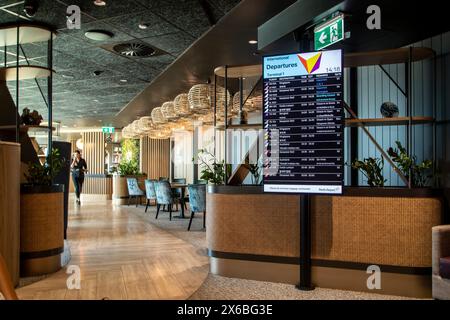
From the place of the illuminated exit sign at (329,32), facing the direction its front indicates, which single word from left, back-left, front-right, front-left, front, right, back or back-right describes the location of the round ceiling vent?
right

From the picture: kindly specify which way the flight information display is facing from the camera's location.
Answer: facing the viewer

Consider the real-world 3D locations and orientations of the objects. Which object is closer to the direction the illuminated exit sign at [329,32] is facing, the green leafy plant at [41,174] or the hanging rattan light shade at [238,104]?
the green leafy plant

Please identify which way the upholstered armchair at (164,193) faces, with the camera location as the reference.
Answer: facing away from the viewer and to the right of the viewer

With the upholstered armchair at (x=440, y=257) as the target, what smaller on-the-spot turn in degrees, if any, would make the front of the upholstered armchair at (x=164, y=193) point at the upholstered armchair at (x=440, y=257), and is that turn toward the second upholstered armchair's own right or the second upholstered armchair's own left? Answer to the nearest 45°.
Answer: approximately 135° to the second upholstered armchair's own right

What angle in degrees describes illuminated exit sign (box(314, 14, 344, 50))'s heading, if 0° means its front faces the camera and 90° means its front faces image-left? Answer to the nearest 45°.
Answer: approximately 45°

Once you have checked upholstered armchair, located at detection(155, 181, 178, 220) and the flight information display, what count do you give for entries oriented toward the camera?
1

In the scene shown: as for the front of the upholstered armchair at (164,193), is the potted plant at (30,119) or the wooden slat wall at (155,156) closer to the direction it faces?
the wooden slat wall

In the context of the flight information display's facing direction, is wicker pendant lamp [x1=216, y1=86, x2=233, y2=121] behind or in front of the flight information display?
behind

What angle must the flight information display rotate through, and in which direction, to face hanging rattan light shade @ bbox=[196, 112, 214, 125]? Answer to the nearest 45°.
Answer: approximately 135° to its right

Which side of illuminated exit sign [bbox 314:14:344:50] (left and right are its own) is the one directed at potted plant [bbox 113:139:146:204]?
right

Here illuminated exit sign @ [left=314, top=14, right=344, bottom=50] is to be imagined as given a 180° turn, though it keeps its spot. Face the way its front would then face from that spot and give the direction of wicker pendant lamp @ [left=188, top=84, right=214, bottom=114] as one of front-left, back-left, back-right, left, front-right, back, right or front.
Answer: left

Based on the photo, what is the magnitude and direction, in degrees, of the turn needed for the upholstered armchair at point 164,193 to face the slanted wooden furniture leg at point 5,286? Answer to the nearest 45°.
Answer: approximately 135° to its right

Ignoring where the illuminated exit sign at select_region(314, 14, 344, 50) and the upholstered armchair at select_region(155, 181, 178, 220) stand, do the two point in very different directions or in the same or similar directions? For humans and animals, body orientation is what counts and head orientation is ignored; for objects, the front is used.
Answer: very different directions

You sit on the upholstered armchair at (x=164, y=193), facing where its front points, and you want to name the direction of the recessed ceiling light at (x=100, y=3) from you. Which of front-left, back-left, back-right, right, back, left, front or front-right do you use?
back-right

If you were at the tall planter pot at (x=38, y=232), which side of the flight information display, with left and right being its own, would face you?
right

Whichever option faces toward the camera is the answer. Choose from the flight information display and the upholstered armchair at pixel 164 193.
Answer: the flight information display
